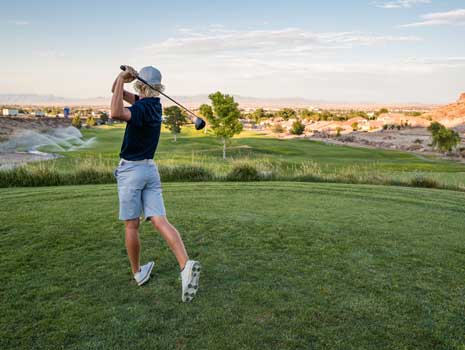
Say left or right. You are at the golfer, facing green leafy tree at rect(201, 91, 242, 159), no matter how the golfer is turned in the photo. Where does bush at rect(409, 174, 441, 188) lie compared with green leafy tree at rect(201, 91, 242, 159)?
right

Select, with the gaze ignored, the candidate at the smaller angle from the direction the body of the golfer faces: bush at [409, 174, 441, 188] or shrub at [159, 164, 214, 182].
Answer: the shrub

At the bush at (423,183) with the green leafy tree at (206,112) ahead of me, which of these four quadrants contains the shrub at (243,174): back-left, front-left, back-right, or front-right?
front-left

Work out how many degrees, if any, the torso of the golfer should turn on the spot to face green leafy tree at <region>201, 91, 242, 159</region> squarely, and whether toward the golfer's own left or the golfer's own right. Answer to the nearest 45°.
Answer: approximately 45° to the golfer's own right

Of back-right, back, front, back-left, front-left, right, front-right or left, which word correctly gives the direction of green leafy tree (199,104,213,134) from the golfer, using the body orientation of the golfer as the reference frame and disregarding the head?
front-right

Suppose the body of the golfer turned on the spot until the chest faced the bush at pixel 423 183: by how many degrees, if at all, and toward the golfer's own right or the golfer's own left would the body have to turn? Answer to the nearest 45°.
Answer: approximately 90° to the golfer's own right

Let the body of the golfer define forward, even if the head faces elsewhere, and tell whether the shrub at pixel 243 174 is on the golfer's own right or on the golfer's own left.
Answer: on the golfer's own right

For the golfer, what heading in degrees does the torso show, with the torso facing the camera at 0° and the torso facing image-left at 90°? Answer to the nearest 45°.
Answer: approximately 135°

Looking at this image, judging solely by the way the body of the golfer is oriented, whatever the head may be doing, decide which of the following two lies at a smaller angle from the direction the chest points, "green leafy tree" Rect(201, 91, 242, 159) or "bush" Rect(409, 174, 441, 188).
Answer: the green leafy tree
